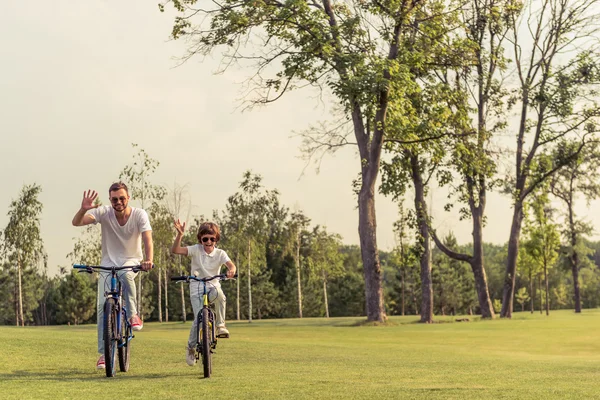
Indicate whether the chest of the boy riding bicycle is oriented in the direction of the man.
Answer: no

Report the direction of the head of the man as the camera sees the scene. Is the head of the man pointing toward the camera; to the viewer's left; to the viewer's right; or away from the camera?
toward the camera

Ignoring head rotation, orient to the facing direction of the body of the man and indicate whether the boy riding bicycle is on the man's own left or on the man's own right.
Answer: on the man's own left

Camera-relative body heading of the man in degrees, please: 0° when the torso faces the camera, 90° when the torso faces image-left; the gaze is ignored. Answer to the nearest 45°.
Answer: approximately 0°

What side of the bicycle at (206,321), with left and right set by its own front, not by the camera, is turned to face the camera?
front

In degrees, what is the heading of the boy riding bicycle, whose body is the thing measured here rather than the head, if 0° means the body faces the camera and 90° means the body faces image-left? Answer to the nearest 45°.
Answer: approximately 0°

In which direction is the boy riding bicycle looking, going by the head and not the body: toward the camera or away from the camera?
toward the camera

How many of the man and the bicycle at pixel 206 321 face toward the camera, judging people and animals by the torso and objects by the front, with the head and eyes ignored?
2

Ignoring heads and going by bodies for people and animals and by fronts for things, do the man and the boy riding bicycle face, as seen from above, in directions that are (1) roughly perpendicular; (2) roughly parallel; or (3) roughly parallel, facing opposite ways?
roughly parallel
